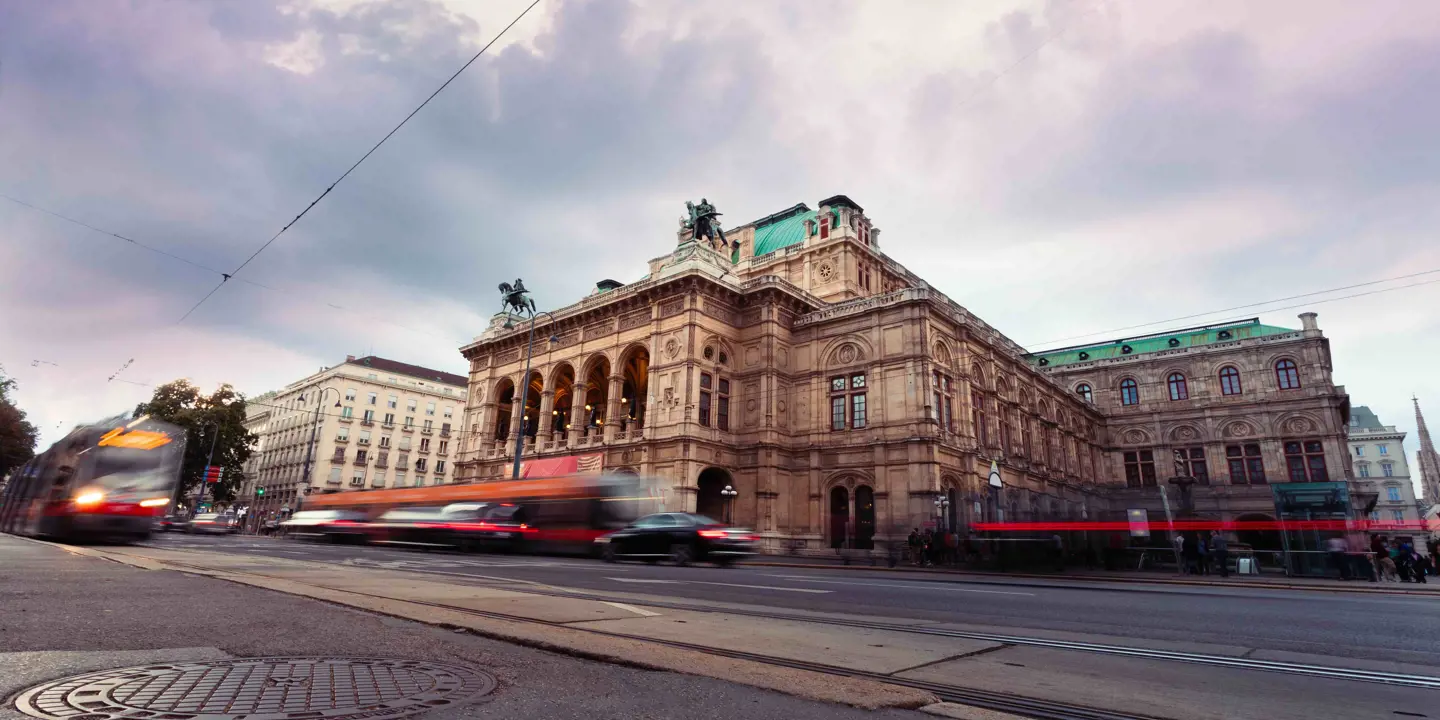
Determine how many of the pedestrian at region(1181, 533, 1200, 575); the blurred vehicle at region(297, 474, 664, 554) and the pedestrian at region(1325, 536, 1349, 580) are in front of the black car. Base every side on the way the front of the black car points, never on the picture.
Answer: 1

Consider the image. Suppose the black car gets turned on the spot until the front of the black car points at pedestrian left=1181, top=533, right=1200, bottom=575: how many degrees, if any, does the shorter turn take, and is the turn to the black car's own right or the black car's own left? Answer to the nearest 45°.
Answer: approximately 135° to the black car's own right

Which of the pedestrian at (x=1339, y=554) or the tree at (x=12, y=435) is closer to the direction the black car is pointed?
the tree

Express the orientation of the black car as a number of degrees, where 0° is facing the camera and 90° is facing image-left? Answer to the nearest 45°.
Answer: approximately 135°

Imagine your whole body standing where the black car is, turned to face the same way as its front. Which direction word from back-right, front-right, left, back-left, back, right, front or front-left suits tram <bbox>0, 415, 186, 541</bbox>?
front-left

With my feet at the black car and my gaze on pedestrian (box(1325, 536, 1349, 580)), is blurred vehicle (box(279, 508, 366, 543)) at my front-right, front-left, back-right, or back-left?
back-left

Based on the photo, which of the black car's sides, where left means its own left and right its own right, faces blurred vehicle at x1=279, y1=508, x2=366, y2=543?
front

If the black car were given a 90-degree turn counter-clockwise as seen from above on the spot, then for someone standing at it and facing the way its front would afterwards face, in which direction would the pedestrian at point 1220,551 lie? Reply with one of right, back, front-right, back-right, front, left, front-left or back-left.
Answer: back-left

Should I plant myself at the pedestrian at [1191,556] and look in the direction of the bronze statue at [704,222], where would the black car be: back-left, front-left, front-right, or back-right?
front-left
